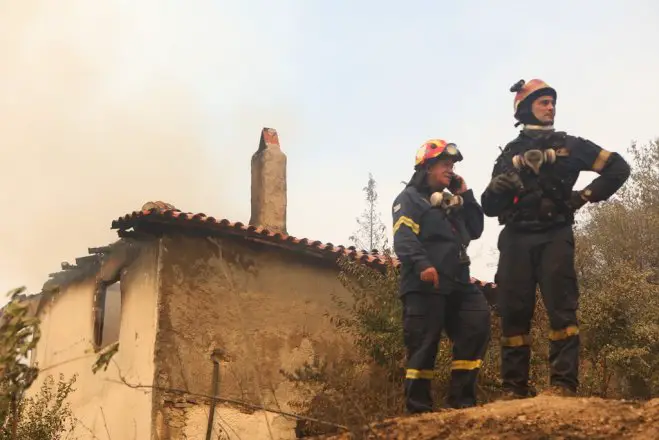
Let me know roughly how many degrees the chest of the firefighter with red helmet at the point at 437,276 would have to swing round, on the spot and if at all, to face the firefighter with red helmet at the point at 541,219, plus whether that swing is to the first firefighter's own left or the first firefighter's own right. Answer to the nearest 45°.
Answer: approximately 45° to the first firefighter's own left

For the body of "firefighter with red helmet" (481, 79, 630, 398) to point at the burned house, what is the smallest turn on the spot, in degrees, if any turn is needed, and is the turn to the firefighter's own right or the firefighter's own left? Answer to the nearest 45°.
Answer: approximately 135° to the firefighter's own right

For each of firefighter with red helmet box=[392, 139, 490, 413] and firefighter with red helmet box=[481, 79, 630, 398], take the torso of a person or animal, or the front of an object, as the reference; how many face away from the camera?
0

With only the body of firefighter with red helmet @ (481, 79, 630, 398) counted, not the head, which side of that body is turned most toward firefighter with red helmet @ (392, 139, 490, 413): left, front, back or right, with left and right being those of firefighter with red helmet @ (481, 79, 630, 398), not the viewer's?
right

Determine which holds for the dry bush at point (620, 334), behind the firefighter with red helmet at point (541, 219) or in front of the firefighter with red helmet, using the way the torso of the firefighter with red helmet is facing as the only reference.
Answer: behind

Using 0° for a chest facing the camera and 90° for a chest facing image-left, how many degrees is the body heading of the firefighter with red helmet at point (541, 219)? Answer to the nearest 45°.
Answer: approximately 0°

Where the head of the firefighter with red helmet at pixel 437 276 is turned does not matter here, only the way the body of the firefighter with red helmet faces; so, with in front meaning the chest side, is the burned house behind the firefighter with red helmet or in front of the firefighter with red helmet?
behind
